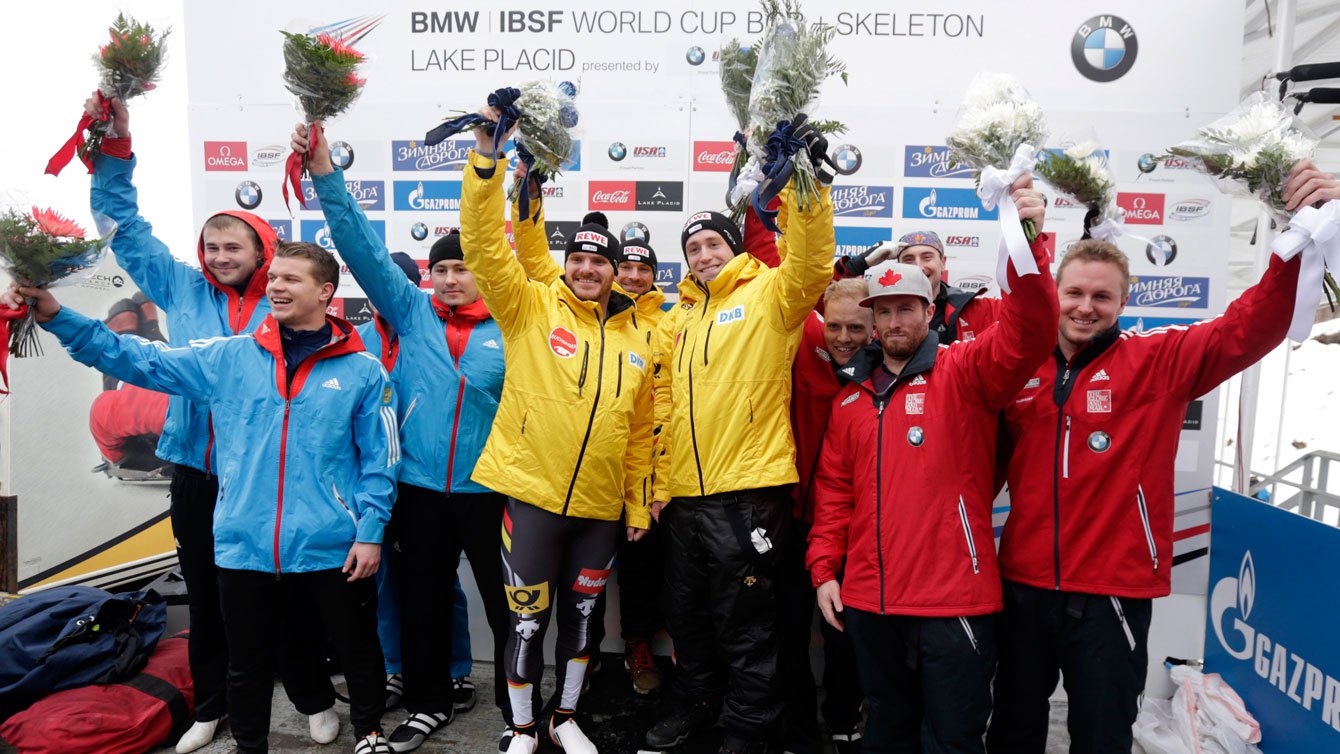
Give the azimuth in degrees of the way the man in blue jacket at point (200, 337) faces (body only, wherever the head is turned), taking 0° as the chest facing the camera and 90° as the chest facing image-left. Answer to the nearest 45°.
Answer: approximately 0°

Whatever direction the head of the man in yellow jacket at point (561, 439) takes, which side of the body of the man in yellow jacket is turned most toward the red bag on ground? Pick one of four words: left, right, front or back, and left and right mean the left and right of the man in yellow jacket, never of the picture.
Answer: right

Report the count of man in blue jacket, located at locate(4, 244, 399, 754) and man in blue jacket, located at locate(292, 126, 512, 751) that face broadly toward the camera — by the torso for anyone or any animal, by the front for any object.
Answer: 2

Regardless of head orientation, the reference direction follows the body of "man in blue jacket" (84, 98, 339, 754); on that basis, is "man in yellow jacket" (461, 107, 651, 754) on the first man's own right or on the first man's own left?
on the first man's own left
